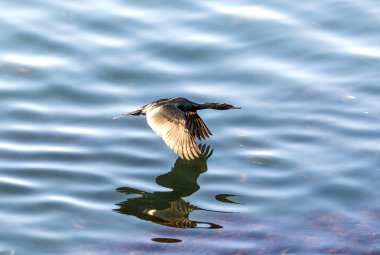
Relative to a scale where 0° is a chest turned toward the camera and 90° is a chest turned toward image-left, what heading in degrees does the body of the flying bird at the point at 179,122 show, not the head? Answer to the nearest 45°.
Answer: approximately 270°
